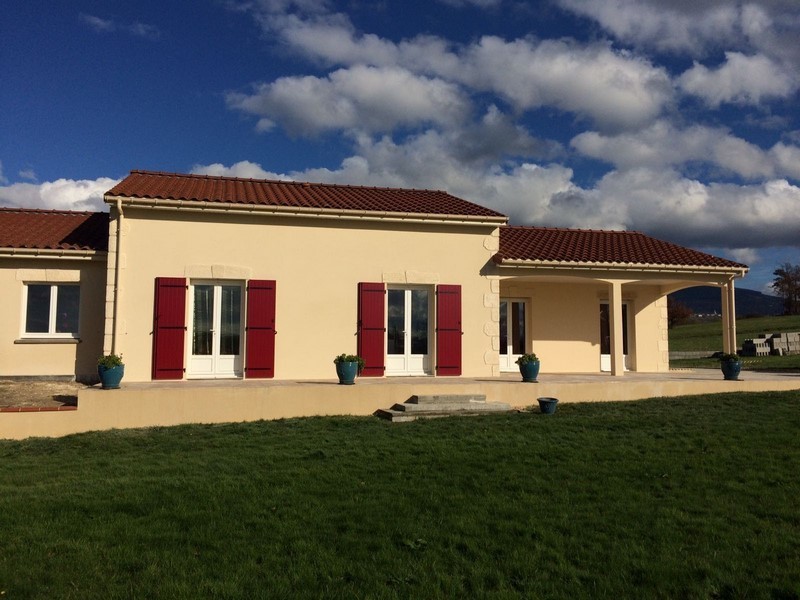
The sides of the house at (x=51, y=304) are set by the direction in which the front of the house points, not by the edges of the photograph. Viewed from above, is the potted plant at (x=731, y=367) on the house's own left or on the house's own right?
on the house's own left

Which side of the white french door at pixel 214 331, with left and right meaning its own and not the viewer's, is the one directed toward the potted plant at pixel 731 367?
left

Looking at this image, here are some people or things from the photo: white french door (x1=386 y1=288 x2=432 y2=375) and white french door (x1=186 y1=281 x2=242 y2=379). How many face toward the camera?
2

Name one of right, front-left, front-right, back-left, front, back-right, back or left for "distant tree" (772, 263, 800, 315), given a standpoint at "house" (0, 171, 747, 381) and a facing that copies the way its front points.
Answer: back-left

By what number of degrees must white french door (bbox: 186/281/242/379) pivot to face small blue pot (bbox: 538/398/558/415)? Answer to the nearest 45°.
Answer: approximately 45° to its left

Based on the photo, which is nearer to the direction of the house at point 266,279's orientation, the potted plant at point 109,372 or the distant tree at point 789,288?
the potted plant

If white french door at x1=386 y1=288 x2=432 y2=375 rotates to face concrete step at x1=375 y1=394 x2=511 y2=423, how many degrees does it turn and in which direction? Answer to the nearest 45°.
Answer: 0° — it already faces it

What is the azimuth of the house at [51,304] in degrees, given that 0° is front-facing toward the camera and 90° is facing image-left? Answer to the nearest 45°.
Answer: approximately 0°
